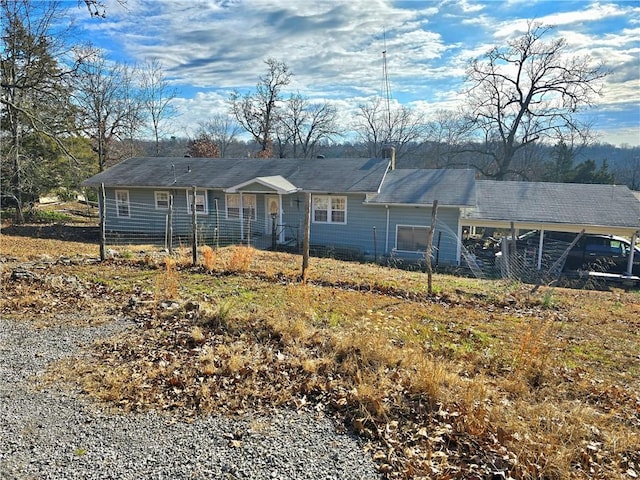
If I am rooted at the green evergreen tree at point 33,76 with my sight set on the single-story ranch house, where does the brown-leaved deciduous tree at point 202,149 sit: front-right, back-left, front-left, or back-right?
front-left

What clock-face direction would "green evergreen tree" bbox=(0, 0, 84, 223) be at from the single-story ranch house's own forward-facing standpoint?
The green evergreen tree is roughly at 2 o'clock from the single-story ranch house.

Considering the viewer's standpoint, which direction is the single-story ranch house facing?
facing the viewer

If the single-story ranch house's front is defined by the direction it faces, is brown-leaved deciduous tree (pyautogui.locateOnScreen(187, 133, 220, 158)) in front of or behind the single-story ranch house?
behind
